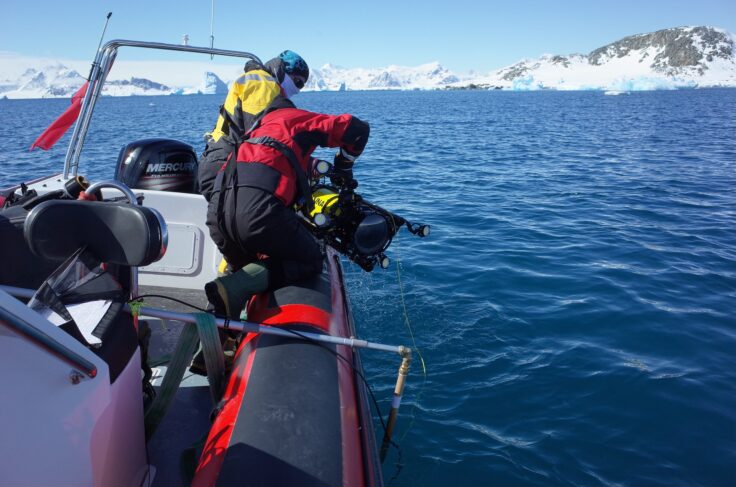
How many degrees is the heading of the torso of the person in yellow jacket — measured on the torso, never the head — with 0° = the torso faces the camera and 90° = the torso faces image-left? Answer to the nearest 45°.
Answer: approximately 270°

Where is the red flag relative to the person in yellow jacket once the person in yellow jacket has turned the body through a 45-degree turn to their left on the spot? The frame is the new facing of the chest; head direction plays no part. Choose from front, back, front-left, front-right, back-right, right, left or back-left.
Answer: left

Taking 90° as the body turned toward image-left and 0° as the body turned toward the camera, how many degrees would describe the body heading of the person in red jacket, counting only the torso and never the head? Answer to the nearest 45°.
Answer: approximately 225°

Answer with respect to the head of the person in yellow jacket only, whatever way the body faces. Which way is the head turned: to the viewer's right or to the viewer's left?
to the viewer's right

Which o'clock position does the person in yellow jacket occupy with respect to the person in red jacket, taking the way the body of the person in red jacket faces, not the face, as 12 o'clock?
The person in yellow jacket is roughly at 10 o'clock from the person in red jacket.

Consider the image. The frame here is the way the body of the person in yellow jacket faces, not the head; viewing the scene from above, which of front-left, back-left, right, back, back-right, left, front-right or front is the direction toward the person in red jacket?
right

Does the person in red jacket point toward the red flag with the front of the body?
no

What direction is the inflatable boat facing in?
toward the camera

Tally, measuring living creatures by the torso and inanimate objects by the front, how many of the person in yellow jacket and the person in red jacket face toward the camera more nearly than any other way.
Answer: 0
